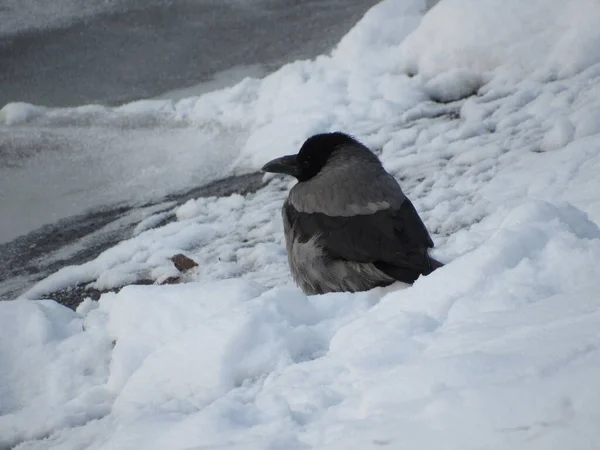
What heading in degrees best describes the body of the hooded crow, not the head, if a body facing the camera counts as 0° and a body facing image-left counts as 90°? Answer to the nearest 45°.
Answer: approximately 90°
